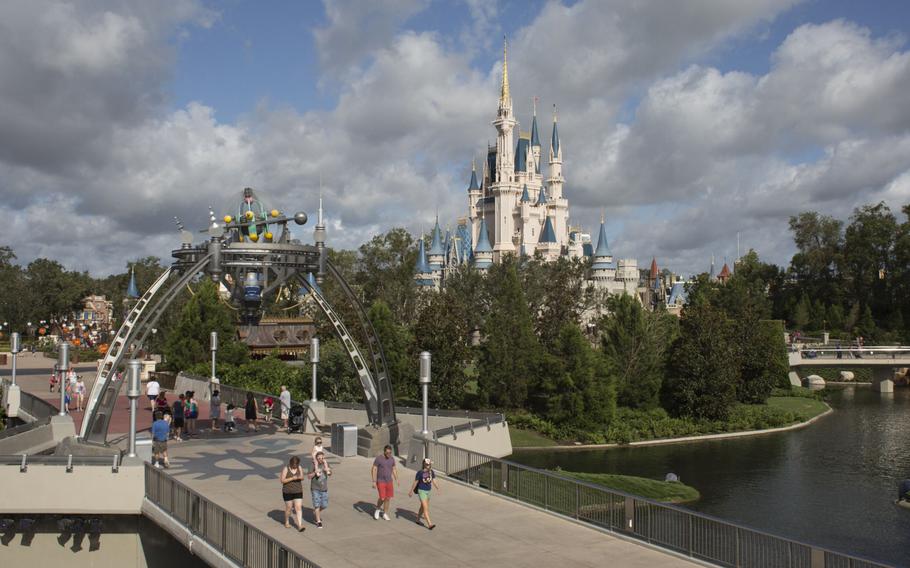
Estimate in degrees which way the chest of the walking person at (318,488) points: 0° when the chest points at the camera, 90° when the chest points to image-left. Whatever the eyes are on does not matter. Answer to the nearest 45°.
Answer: approximately 0°

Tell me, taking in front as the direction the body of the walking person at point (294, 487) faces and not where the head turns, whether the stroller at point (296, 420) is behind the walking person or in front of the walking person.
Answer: behind

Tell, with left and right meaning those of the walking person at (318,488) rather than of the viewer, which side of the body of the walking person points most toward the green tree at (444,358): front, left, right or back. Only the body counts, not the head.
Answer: back

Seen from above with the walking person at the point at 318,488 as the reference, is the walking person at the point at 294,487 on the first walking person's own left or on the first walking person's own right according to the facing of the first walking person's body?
on the first walking person's own right

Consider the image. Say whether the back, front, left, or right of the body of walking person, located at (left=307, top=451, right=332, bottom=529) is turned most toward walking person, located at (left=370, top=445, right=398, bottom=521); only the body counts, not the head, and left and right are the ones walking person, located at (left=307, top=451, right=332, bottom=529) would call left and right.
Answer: left

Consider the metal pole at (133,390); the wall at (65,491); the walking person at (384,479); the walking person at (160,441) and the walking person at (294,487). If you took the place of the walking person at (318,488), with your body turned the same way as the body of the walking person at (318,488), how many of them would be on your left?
1

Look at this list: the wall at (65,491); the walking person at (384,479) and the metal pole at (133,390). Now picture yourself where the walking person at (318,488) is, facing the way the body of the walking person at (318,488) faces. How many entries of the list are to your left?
1

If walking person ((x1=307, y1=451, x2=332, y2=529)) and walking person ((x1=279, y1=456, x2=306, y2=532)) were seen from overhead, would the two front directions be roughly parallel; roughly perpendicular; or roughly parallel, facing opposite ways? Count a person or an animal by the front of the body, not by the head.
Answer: roughly parallel

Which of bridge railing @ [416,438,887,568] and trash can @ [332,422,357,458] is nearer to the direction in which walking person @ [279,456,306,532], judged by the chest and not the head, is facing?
the bridge railing

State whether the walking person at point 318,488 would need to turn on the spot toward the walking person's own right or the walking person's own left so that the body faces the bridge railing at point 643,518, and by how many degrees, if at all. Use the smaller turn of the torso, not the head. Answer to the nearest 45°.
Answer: approximately 90° to the walking person's own left

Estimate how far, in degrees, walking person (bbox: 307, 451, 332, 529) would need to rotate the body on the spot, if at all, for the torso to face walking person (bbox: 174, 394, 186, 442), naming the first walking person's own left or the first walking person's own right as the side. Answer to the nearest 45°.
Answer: approximately 180°

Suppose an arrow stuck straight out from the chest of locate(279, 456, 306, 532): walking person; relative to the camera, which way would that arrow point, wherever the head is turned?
toward the camera

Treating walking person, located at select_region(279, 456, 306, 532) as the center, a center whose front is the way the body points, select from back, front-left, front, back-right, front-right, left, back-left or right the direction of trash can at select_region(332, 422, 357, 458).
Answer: back

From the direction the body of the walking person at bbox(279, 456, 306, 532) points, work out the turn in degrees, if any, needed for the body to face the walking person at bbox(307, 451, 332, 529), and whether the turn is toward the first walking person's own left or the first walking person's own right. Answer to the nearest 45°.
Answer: approximately 135° to the first walking person's own left

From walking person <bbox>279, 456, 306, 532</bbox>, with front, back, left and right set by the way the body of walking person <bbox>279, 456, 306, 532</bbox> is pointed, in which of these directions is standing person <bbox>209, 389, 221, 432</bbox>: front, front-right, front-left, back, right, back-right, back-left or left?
back

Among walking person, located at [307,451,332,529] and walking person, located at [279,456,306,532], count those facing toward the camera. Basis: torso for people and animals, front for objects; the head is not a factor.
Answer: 2

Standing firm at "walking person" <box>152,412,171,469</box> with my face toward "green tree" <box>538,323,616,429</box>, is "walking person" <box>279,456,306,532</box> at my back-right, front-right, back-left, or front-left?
back-right
